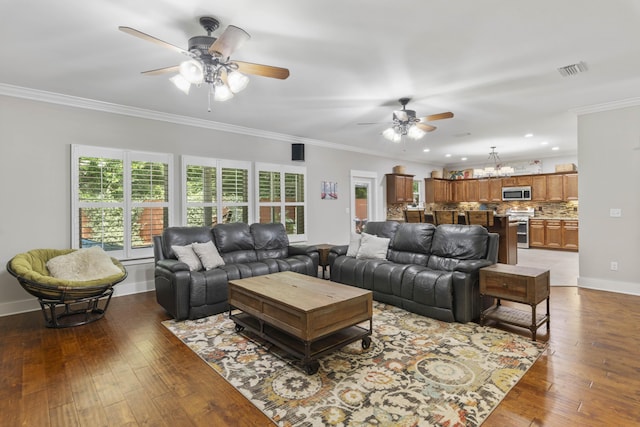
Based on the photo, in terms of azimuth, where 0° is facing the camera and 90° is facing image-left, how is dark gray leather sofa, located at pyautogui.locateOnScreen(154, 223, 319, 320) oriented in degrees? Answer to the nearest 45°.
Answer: approximately 315°

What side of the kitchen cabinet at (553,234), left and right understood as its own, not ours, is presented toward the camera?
front

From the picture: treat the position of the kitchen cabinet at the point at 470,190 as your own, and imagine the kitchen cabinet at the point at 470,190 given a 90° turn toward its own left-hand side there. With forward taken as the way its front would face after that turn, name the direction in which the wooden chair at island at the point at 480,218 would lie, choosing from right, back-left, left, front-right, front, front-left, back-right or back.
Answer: right

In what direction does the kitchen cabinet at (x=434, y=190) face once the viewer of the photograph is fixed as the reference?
facing the viewer and to the right of the viewer

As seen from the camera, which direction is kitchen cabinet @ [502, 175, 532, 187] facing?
toward the camera

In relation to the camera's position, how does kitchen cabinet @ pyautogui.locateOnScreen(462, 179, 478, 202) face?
facing the viewer

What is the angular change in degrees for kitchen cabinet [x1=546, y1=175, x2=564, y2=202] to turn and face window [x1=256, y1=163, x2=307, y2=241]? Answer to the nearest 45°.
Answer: approximately 45° to its right

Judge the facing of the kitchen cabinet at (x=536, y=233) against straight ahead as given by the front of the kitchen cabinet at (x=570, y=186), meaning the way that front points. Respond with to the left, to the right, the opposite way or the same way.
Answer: the same way

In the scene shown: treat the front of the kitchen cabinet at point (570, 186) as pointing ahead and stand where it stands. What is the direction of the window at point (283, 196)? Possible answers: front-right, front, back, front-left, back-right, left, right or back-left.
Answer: front-right

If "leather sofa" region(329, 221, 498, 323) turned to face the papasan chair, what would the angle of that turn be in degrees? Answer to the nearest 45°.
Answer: approximately 45° to its right

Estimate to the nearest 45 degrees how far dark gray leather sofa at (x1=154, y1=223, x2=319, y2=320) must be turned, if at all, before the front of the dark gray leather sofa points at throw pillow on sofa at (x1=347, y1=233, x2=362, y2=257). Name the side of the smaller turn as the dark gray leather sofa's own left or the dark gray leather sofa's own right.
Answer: approximately 45° to the dark gray leather sofa's own left

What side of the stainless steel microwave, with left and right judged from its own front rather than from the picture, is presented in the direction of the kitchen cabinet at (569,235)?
left

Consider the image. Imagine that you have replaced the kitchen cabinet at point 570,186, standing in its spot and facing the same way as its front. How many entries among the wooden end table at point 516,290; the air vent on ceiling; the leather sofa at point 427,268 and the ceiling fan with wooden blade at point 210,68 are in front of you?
4

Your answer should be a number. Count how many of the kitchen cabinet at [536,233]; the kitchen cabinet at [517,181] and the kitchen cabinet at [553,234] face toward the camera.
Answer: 3

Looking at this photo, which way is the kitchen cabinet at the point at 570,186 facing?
toward the camera

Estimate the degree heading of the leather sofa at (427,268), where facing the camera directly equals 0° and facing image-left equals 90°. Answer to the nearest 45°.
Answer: approximately 45°
